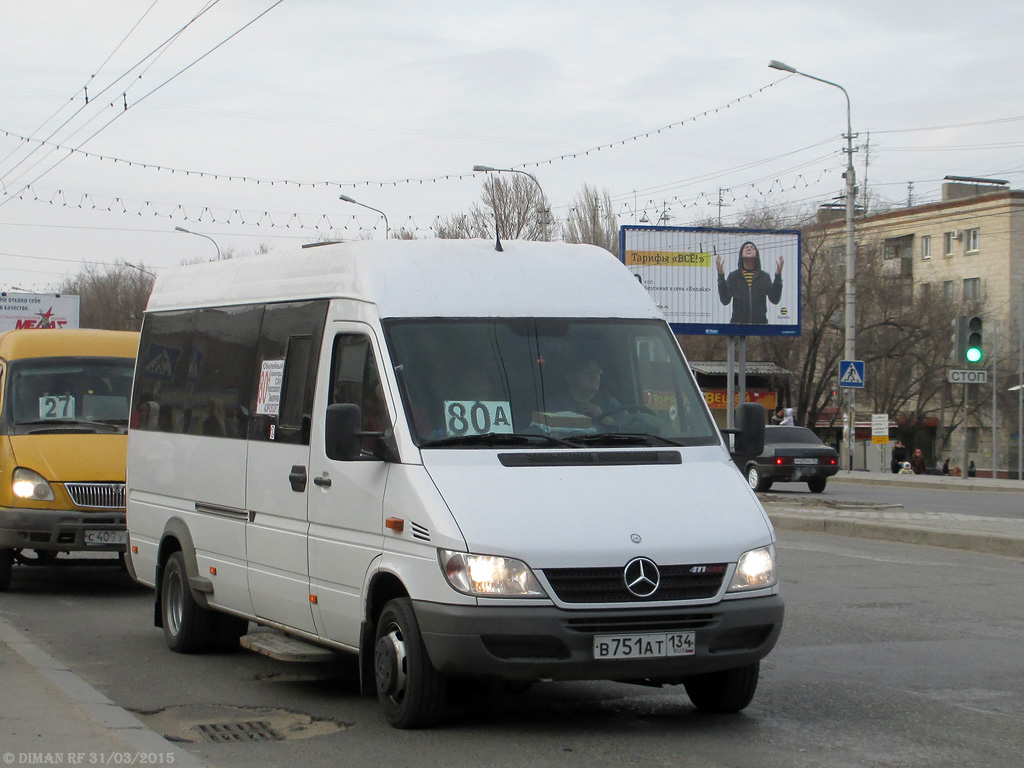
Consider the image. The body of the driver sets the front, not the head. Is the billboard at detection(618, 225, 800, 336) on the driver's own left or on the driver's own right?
on the driver's own left

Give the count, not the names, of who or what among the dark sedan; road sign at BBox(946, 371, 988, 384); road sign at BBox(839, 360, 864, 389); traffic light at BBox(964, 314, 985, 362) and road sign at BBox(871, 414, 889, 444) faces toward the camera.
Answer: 4

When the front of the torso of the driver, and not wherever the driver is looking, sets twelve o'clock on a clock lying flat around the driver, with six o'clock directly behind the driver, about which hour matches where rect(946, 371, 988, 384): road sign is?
The road sign is roughly at 8 o'clock from the driver.

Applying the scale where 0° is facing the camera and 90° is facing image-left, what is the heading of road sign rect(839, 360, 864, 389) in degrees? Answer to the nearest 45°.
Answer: approximately 0°

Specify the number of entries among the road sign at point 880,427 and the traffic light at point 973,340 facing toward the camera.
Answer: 2

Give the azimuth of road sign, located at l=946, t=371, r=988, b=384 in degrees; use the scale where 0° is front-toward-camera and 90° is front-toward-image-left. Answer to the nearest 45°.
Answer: approximately 0°

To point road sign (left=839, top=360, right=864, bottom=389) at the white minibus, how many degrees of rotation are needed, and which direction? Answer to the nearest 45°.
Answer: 0° — it already faces it

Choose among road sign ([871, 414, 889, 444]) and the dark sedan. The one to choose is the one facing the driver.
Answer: the road sign

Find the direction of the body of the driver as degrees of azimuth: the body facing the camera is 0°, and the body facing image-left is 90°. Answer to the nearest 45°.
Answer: approximately 315°

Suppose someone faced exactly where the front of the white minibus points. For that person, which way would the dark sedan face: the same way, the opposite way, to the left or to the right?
the opposite way

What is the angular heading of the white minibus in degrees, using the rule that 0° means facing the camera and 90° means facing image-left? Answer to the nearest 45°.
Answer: approximately 315°
